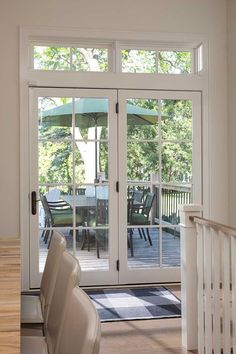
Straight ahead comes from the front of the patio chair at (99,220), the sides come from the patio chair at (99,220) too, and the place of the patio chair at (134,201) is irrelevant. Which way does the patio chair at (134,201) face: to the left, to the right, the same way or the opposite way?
to the left

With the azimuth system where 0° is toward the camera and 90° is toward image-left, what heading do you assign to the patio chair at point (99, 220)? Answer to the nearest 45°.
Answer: approximately 135°

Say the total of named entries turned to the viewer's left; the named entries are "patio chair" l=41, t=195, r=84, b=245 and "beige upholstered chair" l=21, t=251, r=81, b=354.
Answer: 1

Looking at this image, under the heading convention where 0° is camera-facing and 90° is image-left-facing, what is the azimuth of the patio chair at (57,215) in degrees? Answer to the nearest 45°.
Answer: approximately 270°

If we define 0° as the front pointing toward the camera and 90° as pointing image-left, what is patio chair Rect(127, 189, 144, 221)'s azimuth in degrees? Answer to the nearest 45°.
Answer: approximately 45°

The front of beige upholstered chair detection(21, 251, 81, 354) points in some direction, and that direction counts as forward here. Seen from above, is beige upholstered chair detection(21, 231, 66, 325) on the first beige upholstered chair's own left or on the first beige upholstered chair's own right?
on the first beige upholstered chair's own right

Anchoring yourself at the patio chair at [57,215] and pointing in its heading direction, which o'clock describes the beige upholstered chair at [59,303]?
The beige upholstered chair is roughly at 3 o'clock from the patio chair.

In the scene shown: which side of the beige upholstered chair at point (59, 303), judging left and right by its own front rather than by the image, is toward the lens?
left

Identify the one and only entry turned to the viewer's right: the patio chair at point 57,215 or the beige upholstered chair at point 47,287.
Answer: the patio chair

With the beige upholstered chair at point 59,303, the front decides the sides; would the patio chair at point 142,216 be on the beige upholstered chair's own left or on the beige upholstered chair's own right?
on the beige upholstered chair's own right

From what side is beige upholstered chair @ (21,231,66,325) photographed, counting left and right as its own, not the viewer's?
left

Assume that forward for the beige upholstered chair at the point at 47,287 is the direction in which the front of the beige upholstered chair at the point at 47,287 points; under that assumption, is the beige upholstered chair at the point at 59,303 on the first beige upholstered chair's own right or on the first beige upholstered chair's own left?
on the first beige upholstered chair's own left

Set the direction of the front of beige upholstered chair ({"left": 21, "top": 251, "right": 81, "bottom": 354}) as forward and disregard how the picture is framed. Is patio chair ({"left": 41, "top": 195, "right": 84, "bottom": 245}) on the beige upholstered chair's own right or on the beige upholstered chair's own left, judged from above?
on the beige upholstered chair's own right

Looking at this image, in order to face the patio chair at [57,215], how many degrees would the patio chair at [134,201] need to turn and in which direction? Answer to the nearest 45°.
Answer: approximately 45° to its right
